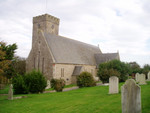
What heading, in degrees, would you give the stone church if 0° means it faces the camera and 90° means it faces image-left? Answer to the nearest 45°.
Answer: approximately 45°

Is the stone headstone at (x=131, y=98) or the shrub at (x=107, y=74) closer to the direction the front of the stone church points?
the stone headstone

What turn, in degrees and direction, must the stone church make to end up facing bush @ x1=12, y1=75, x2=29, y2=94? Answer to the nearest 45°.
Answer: approximately 45° to its left

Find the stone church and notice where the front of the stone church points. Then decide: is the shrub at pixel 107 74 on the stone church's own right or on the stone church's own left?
on the stone church's own left

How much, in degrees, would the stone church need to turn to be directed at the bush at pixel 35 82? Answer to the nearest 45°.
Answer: approximately 45° to its left

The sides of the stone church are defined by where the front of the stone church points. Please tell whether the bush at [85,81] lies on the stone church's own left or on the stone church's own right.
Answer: on the stone church's own left

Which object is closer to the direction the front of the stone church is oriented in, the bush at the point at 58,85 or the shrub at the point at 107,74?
the bush

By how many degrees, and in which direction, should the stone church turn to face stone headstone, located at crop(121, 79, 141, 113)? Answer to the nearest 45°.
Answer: approximately 45° to its left
